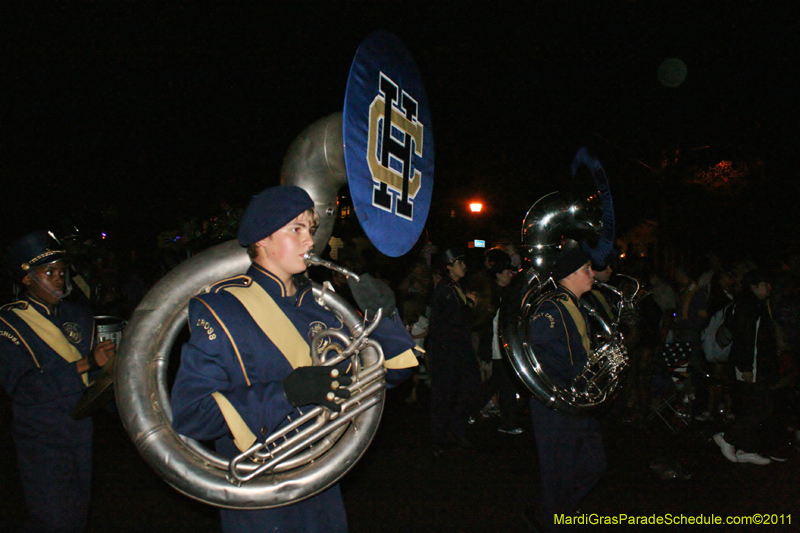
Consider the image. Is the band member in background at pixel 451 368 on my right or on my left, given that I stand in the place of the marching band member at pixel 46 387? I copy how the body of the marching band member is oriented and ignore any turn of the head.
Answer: on my left

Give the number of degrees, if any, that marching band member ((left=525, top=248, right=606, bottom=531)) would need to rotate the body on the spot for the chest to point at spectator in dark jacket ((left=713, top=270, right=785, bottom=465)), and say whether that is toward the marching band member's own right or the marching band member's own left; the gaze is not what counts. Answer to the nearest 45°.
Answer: approximately 45° to the marching band member's own left

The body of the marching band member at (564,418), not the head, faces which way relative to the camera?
to the viewer's right

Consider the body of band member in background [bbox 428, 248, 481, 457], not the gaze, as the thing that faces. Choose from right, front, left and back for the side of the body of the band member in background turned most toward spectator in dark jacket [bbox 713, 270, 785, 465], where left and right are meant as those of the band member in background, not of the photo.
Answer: front

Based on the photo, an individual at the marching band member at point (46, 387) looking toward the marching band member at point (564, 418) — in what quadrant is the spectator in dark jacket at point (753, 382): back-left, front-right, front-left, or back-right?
front-left

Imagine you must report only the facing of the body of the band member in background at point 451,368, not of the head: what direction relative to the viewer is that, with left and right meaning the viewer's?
facing to the right of the viewer

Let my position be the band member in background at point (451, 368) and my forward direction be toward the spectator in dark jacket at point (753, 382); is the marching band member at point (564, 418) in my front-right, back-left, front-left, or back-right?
front-right

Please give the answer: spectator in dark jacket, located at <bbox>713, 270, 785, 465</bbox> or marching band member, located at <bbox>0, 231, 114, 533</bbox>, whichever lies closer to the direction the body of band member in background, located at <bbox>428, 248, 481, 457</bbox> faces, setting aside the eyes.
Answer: the spectator in dark jacket

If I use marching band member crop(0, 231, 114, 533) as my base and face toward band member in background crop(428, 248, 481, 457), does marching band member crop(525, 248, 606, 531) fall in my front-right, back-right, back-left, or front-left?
front-right

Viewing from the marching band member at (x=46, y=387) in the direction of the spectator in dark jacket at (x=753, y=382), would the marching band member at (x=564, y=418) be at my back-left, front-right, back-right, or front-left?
front-right

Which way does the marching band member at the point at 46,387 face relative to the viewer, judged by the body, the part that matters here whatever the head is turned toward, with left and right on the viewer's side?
facing the viewer and to the right of the viewer

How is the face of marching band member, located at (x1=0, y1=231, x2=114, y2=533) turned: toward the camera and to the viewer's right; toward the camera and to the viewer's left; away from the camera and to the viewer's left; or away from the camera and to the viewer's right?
toward the camera and to the viewer's right

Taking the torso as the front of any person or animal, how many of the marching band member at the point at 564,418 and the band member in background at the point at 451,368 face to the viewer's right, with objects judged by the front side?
2

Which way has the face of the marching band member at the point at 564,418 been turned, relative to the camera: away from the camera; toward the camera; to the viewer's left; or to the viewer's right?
to the viewer's right

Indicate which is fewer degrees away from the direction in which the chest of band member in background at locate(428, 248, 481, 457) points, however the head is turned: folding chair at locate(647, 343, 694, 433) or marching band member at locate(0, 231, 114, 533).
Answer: the folding chair
